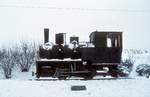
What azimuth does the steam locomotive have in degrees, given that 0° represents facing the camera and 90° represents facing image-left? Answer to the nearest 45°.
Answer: approximately 90°
